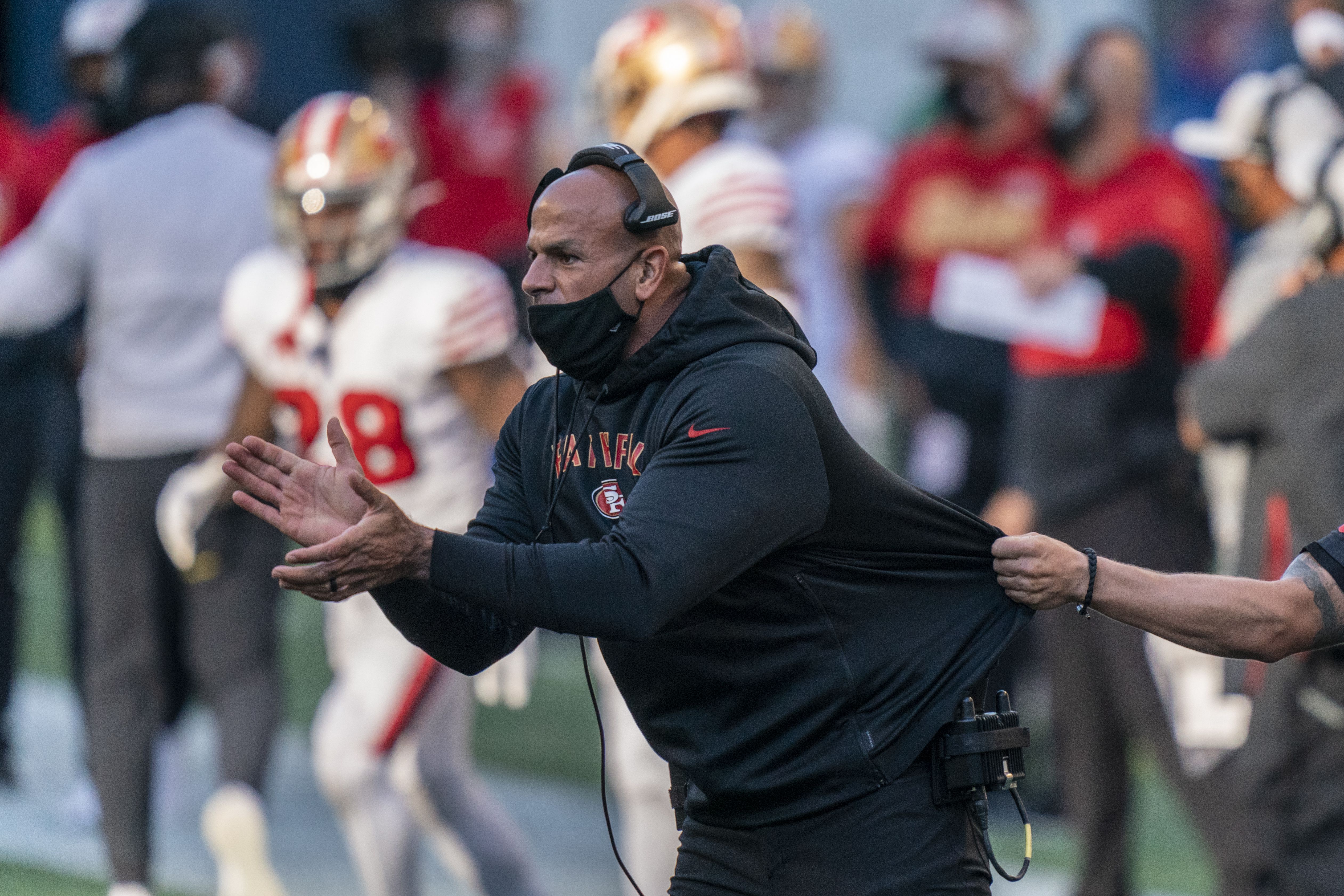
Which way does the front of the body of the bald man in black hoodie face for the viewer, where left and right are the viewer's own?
facing the viewer and to the left of the viewer

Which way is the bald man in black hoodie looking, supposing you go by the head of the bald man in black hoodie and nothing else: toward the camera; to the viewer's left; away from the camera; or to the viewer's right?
to the viewer's left

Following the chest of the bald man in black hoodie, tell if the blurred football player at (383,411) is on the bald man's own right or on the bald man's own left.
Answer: on the bald man's own right

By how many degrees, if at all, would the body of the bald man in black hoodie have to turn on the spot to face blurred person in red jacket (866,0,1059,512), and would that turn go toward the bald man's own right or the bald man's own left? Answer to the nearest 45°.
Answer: approximately 135° to the bald man's own right

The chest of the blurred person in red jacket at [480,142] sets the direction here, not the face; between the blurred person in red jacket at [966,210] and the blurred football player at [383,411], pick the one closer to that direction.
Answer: the blurred football player

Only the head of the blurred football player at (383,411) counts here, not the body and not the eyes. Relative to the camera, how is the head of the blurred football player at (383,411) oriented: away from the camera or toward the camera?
toward the camera

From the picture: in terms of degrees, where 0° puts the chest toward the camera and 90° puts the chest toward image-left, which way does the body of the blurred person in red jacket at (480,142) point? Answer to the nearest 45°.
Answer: approximately 0°

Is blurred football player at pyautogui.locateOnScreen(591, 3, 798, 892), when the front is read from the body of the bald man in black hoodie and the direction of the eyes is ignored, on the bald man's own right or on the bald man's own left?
on the bald man's own right

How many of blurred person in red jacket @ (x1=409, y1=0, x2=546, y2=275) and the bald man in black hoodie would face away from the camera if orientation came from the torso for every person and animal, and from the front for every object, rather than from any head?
0

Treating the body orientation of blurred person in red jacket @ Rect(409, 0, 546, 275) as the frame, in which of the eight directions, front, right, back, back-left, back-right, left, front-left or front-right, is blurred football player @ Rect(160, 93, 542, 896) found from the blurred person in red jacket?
front
